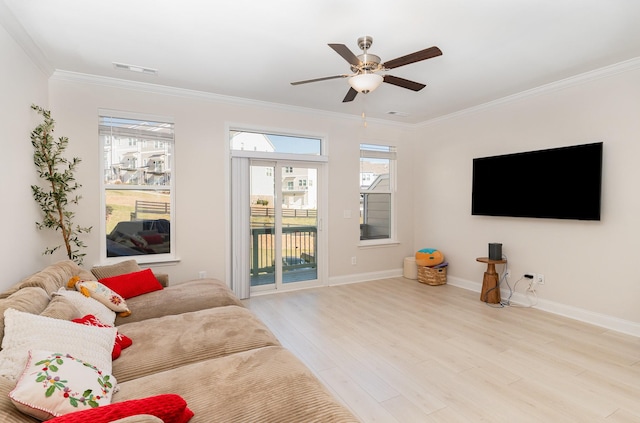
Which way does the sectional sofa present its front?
to the viewer's right

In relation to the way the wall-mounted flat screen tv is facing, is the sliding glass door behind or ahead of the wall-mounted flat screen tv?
ahead

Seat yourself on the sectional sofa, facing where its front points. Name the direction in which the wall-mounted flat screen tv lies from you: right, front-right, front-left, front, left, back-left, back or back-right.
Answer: front

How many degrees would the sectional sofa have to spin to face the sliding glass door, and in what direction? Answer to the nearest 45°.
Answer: approximately 45° to its left

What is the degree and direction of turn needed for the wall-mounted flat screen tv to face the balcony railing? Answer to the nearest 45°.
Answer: approximately 45° to its right

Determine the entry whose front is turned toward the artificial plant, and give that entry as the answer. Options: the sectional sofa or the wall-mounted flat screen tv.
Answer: the wall-mounted flat screen tv

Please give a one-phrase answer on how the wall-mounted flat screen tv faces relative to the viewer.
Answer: facing the viewer and to the left of the viewer

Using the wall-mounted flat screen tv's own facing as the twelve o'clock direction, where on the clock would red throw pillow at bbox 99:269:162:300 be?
The red throw pillow is roughly at 12 o'clock from the wall-mounted flat screen tv.

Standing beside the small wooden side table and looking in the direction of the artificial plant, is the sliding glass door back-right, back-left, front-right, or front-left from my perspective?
front-right

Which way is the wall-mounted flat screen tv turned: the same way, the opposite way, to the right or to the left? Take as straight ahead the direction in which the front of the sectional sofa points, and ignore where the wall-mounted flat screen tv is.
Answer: the opposite way

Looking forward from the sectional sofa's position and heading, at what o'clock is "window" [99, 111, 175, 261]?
The window is roughly at 9 o'clock from the sectional sofa.

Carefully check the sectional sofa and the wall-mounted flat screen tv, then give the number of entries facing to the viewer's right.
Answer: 1

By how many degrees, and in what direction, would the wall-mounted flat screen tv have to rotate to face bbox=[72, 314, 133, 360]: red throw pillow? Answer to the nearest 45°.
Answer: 0° — it already faces it

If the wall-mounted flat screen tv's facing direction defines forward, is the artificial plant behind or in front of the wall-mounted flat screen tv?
in front

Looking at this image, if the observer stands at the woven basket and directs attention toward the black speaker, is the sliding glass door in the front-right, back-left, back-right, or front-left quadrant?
back-right

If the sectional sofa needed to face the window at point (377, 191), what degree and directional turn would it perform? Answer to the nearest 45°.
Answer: approximately 45° to its left

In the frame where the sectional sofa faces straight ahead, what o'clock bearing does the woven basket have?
The woven basket is roughly at 11 o'clock from the sectional sofa.

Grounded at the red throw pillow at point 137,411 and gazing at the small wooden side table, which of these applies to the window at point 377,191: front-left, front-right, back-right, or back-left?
front-left
